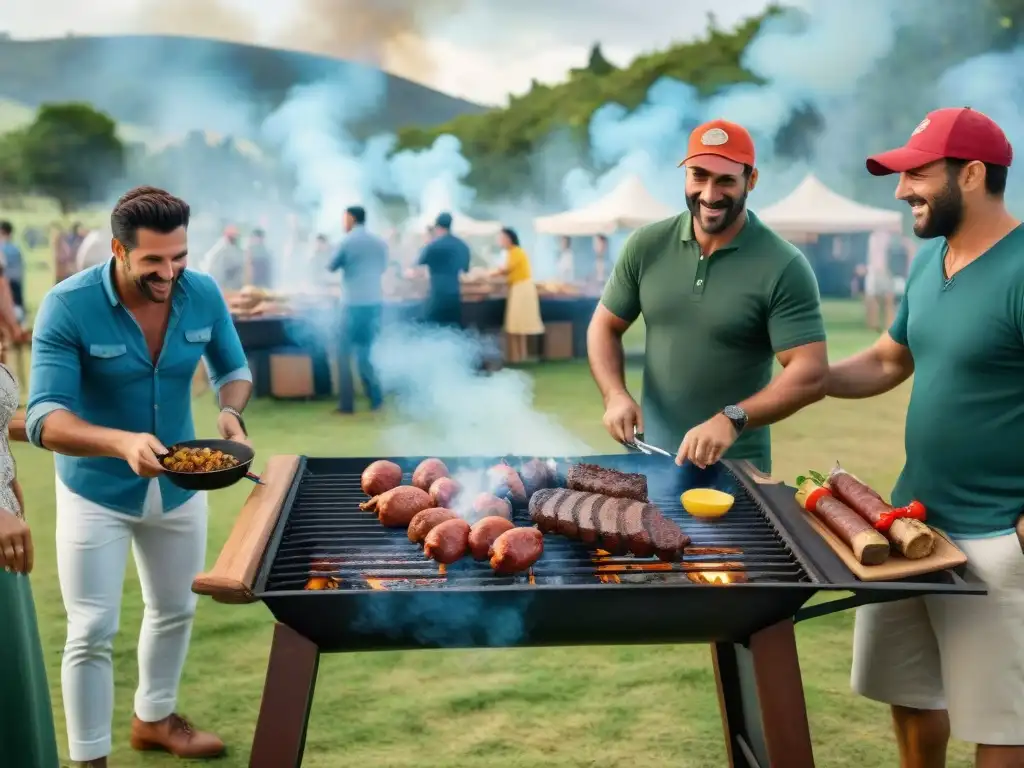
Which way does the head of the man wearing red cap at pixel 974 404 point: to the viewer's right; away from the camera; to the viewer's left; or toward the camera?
to the viewer's left

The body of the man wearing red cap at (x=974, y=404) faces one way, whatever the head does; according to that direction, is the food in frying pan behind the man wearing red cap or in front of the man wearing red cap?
in front

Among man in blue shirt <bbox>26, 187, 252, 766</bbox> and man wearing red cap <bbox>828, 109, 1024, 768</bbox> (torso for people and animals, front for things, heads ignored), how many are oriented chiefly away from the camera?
0

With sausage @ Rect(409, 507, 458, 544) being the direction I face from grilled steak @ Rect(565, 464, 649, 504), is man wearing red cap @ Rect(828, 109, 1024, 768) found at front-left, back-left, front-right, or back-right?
back-left

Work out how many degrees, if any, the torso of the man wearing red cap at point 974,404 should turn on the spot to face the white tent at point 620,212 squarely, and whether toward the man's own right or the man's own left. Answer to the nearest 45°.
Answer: approximately 135° to the man's own right

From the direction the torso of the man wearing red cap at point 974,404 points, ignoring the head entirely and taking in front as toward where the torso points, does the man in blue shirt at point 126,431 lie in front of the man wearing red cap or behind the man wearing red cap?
in front

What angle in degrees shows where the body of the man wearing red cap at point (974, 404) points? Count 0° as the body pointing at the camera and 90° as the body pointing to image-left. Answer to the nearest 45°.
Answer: approximately 45°

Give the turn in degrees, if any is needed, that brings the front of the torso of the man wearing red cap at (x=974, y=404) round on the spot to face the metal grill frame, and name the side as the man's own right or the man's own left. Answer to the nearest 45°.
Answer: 0° — they already face it

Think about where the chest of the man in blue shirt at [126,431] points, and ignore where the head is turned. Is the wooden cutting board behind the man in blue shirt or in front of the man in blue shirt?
in front

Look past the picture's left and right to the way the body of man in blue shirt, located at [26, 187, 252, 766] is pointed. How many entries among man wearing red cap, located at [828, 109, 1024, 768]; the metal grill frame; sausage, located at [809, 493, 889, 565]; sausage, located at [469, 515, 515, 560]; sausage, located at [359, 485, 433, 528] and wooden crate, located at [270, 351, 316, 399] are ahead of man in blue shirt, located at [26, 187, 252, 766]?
5

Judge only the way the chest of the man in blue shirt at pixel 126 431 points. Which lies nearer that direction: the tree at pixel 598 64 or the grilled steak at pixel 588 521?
the grilled steak

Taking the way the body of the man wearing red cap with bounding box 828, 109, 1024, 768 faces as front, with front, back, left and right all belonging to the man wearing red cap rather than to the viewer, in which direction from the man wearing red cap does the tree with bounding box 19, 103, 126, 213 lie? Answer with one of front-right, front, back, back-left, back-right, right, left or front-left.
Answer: right

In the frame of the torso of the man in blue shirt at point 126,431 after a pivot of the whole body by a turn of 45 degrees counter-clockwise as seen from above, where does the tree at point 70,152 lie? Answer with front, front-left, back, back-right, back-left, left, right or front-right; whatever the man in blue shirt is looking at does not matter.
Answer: left

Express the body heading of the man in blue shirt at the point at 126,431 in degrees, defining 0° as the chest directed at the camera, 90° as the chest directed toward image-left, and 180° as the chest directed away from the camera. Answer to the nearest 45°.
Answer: approximately 315°

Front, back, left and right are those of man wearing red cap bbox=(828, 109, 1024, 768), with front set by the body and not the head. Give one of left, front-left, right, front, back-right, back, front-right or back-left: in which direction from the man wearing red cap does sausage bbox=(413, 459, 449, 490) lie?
front-right
